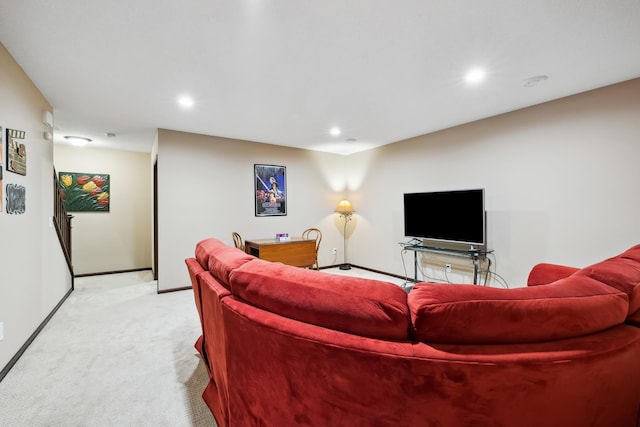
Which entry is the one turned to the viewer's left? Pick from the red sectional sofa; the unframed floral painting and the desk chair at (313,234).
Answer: the desk chair

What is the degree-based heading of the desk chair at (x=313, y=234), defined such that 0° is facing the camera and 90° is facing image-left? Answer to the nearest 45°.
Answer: approximately 90°

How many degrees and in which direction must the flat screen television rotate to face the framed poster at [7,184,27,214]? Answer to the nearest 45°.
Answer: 0° — it already faces it

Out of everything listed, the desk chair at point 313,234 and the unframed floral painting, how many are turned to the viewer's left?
1

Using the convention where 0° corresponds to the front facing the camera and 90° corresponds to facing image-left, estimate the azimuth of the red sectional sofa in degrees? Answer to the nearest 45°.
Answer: approximately 180°

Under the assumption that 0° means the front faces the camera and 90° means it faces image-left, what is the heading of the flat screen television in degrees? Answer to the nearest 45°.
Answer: approximately 45°

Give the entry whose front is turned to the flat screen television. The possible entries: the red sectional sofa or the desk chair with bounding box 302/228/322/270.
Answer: the red sectional sofa

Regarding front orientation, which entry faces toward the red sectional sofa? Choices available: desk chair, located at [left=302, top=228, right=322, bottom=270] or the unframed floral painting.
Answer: the unframed floral painting

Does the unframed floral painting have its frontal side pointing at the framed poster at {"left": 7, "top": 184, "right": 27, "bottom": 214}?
yes

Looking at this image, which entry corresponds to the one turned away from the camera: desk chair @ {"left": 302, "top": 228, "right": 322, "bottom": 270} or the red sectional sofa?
the red sectional sofa

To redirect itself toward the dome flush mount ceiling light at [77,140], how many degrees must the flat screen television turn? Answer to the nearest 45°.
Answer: approximately 45° to its right
